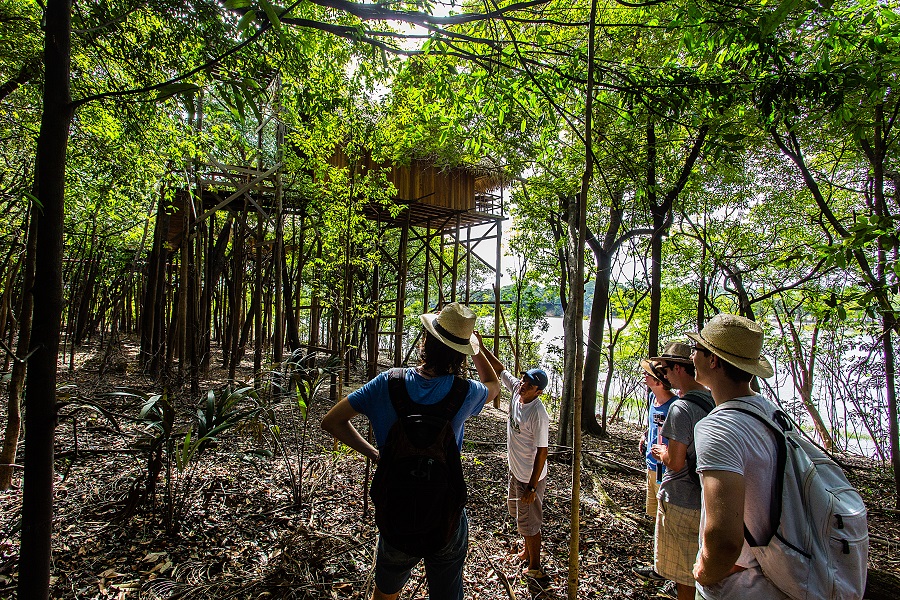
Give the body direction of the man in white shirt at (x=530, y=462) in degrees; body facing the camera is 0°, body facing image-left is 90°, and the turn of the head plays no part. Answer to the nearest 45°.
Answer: approximately 45°

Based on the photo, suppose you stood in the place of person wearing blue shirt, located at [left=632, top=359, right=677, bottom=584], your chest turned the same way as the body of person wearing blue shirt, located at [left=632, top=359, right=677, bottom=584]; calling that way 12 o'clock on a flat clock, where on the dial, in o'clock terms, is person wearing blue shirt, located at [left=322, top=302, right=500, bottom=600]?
person wearing blue shirt, located at [left=322, top=302, right=500, bottom=600] is roughly at 10 o'clock from person wearing blue shirt, located at [left=632, top=359, right=677, bottom=584].

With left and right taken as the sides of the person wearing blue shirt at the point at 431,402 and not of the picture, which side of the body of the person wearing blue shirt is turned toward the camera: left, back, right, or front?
back

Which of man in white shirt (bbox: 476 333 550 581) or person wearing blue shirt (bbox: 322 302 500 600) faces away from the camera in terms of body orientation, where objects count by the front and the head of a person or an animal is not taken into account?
the person wearing blue shirt

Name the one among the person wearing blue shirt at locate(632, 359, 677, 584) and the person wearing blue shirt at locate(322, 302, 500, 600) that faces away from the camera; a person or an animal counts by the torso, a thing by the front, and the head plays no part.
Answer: the person wearing blue shirt at locate(322, 302, 500, 600)

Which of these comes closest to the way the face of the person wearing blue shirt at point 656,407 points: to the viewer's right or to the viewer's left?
to the viewer's left

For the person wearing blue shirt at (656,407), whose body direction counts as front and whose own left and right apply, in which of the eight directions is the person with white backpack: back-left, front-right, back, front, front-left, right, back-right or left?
left

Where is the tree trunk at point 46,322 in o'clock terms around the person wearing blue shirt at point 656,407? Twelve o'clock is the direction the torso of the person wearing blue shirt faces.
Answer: The tree trunk is roughly at 10 o'clock from the person wearing blue shirt.

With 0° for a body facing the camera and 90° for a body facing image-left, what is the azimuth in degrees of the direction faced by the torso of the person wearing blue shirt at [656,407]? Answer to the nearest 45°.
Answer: approximately 90°

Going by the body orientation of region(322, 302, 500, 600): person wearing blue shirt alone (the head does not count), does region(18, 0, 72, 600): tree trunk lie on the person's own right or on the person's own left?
on the person's own left

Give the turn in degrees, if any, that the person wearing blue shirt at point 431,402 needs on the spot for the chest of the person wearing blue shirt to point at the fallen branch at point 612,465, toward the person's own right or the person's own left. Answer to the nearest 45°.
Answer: approximately 45° to the person's own right

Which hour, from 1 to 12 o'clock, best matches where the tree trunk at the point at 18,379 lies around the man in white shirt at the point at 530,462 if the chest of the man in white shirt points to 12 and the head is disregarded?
The tree trunk is roughly at 1 o'clock from the man in white shirt.

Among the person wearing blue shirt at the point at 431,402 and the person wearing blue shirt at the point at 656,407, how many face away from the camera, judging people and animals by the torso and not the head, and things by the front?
1
